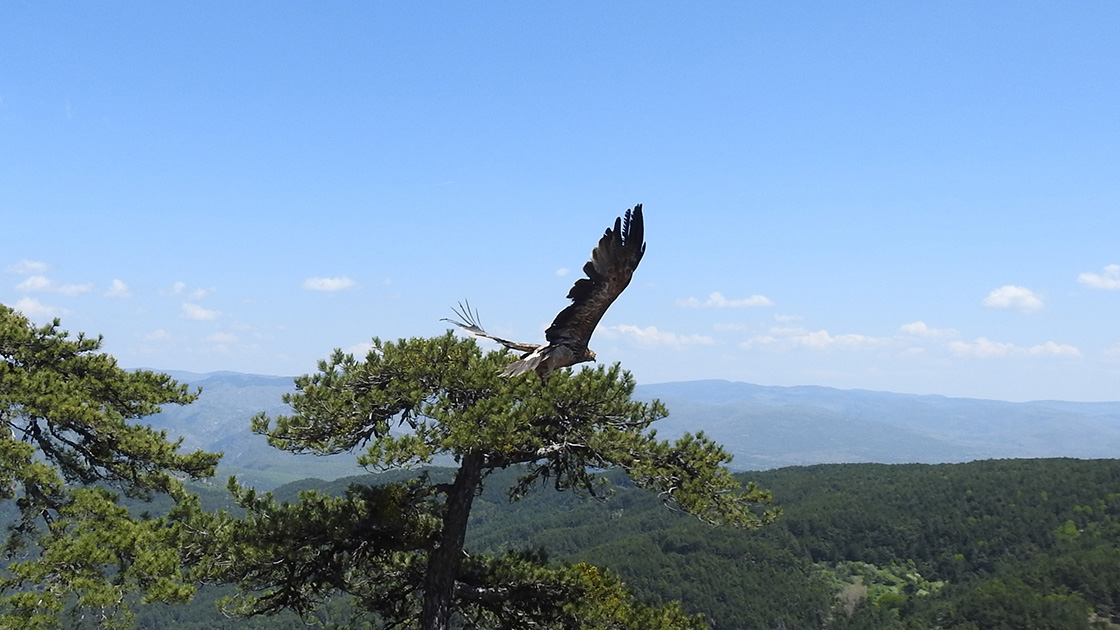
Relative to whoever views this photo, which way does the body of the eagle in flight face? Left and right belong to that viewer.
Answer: facing away from the viewer and to the right of the viewer

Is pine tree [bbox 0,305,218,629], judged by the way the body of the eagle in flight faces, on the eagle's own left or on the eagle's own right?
on the eagle's own left
